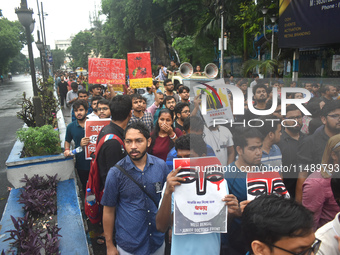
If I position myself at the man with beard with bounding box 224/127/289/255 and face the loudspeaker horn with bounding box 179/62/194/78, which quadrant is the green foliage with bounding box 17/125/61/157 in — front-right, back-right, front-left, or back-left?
front-left

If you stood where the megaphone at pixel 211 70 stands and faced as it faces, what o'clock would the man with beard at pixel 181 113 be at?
The man with beard is roughly at 12 o'clock from the megaphone.

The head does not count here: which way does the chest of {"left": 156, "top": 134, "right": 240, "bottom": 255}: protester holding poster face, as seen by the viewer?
toward the camera

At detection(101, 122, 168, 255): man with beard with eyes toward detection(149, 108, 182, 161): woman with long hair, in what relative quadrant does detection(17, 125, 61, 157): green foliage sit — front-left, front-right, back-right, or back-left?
front-left

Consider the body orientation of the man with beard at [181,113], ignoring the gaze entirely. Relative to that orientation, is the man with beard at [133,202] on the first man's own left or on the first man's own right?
on the first man's own right

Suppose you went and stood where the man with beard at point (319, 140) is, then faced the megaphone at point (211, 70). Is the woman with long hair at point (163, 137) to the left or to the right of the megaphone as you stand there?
left

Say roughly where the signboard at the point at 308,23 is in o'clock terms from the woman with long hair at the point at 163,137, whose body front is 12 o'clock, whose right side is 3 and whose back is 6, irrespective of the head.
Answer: The signboard is roughly at 7 o'clock from the woman with long hair.

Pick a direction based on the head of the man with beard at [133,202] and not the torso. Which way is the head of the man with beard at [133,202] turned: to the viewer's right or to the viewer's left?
to the viewer's left

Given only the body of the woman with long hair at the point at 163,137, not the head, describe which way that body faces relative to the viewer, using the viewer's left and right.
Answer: facing the viewer

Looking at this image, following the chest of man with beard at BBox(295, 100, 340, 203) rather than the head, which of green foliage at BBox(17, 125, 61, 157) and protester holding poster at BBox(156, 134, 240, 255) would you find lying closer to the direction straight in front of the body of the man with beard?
the protester holding poster

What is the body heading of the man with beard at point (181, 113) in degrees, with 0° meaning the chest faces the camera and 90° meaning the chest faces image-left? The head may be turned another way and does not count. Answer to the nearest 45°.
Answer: approximately 315°
